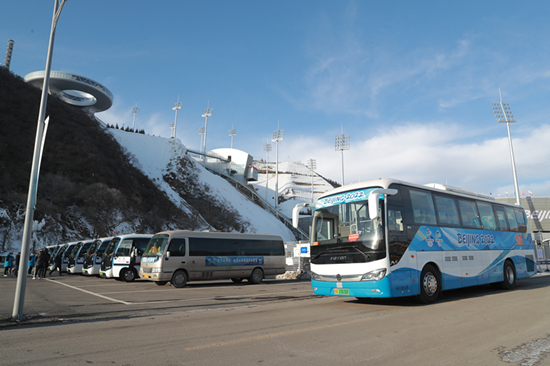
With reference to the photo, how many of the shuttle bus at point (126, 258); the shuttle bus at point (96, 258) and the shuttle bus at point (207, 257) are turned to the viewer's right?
0

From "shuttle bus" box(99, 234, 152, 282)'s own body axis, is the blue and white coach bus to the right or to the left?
on its left

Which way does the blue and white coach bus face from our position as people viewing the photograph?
facing the viewer and to the left of the viewer

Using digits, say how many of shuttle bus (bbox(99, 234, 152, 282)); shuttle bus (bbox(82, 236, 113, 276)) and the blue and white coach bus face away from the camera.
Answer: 0

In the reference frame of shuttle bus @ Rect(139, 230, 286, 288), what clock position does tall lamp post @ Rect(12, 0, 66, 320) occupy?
The tall lamp post is roughly at 11 o'clock from the shuttle bus.

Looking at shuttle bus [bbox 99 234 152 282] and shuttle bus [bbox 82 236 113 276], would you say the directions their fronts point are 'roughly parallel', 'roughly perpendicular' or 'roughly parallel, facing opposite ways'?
roughly parallel

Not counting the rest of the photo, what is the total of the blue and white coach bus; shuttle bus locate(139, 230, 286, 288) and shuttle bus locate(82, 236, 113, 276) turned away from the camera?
0

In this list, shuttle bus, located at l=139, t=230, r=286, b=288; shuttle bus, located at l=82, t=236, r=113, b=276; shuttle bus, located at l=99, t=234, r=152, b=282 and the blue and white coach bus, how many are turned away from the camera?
0

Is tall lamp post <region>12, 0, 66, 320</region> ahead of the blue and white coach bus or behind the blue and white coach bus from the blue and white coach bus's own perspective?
ahead

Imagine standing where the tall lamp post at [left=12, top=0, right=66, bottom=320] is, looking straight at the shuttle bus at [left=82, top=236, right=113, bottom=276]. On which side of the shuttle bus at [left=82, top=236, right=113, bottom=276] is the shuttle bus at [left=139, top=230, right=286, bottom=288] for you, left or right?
right

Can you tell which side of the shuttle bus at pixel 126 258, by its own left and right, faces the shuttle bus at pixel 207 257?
left

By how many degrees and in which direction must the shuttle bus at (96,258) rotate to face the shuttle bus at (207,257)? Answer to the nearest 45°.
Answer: approximately 90° to its left

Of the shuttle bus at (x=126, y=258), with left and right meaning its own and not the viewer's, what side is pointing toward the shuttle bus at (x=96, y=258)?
right

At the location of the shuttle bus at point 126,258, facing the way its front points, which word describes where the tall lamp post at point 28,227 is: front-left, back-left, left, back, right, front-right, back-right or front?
front-left

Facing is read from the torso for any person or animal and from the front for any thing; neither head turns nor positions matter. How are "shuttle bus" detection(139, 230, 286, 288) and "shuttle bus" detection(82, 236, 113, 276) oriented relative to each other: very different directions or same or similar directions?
same or similar directions
